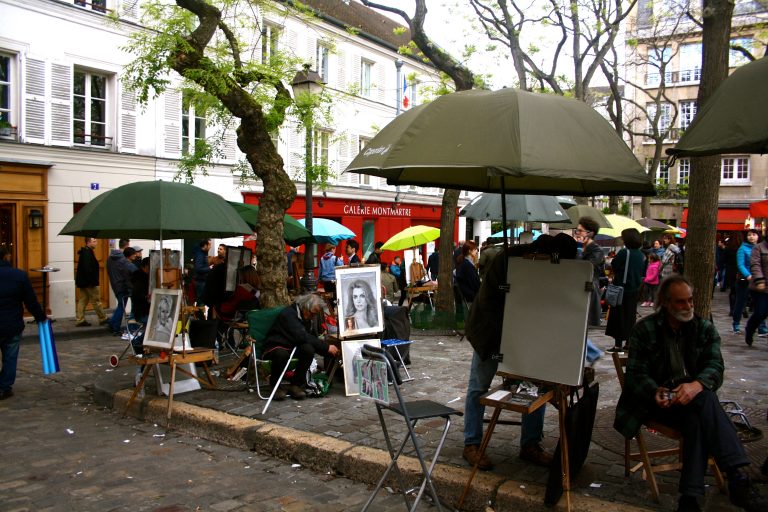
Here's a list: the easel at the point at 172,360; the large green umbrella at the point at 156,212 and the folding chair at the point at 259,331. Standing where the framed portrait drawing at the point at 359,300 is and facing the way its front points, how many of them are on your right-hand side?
3

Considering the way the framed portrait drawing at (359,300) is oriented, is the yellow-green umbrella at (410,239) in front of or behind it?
behind

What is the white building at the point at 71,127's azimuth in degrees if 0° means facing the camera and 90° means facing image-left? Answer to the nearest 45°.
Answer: approximately 315°

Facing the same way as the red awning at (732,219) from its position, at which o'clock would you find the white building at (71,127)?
The white building is roughly at 1 o'clock from the red awning.

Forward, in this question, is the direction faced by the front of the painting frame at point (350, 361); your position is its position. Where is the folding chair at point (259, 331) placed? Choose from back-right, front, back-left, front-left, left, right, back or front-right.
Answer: right

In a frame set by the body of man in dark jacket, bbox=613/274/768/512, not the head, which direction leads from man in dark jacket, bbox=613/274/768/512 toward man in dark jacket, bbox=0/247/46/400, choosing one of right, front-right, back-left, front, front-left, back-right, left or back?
back-right

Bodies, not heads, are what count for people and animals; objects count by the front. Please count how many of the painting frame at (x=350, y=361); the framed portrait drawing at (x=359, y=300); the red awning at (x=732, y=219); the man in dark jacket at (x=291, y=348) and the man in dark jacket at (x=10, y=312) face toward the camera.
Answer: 3

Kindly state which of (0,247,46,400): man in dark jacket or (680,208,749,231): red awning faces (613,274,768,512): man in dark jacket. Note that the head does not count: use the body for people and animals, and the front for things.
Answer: the red awning

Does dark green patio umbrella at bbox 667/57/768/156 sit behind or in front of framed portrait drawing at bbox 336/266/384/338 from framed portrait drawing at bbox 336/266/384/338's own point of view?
in front
